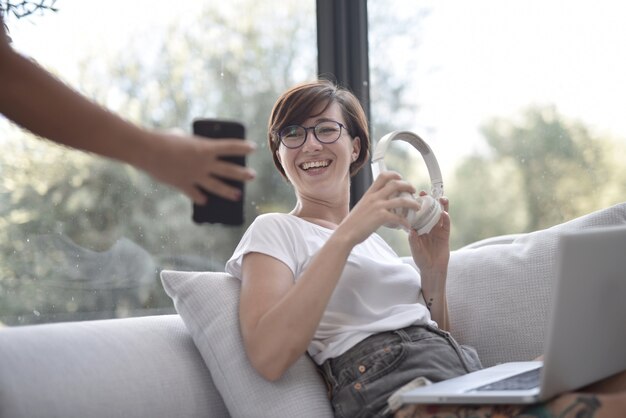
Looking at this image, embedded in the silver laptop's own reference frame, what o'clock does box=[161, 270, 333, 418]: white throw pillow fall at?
The white throw pillow is roughly at 11 o'clock from the silver laptop.

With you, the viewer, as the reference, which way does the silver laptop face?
facing away from the viewer and to the left of the viewer
